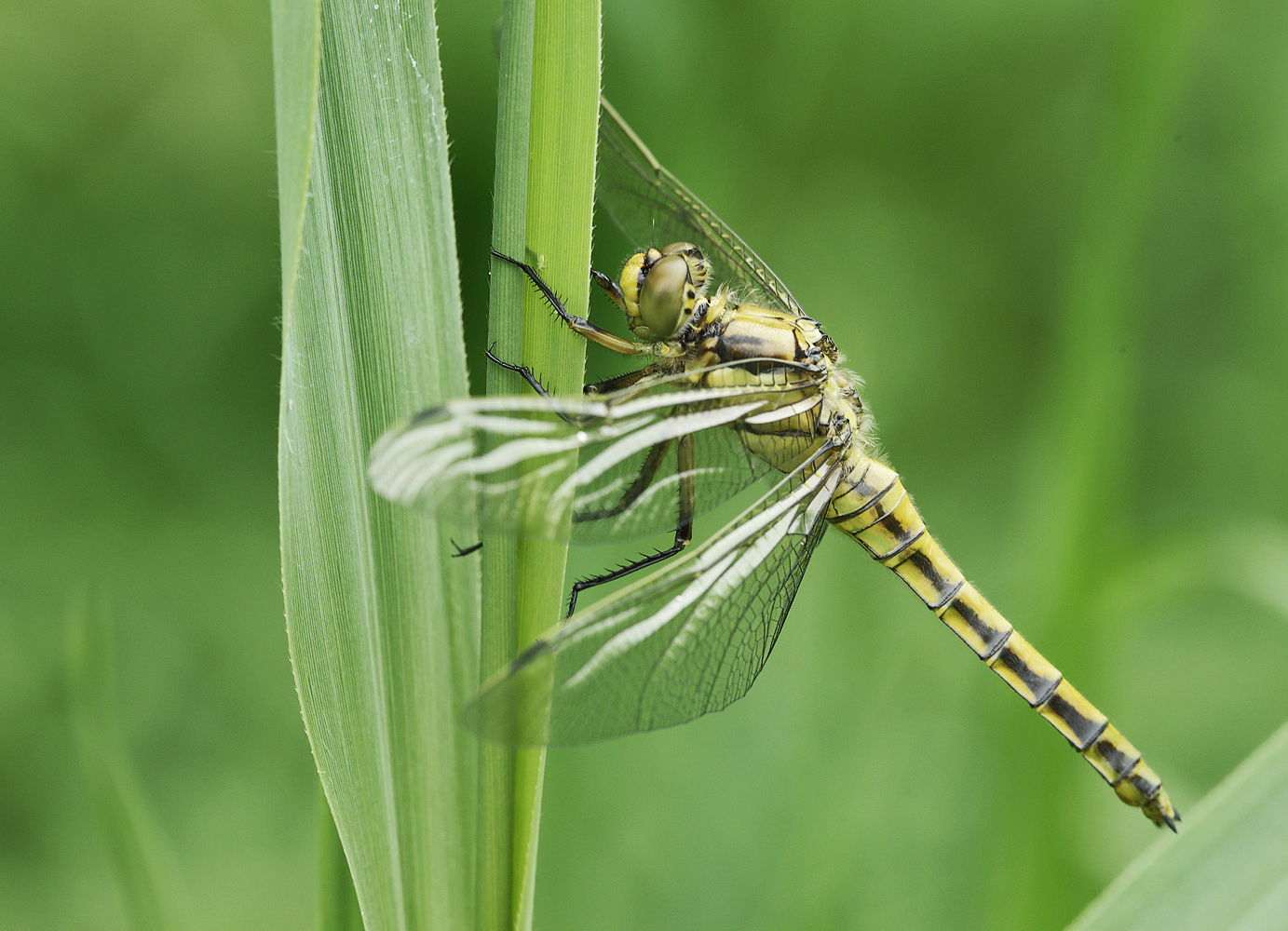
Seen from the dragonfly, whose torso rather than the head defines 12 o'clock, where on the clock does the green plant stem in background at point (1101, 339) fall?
The green plant stem in background is roughly at 5 o'clock from the dragonfly.

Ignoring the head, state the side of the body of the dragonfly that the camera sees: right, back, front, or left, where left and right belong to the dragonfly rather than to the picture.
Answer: left
